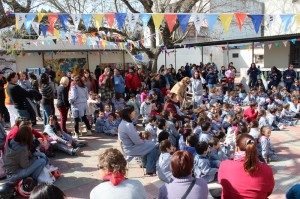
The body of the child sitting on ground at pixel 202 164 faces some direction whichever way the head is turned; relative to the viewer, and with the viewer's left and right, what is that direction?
facing away from the viewer and to the right of the viewer

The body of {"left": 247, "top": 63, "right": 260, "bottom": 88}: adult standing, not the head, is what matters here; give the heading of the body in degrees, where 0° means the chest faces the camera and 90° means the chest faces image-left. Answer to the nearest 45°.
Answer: approximately 0°

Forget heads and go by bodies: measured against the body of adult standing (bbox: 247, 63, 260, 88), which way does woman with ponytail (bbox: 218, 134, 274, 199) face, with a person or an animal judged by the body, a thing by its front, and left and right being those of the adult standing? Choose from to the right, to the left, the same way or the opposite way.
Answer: the opposite way

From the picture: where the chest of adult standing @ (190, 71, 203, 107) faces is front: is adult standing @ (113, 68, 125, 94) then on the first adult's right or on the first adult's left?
on the first adult's right

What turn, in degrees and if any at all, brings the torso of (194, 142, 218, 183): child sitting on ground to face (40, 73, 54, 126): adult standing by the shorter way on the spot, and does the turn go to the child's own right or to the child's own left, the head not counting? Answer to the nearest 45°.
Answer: approximately 90° to the child's own left

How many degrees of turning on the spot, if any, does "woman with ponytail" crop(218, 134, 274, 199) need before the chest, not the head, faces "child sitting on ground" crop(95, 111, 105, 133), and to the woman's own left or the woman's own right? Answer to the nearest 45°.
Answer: approximately 45° to the woman's own left

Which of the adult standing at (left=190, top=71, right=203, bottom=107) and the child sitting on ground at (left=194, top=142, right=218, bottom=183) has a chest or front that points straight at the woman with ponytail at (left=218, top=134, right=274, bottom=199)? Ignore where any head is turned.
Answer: the adult standing

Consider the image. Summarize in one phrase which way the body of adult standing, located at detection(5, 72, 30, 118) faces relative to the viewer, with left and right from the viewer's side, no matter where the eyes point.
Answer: facing to the right of the viewer

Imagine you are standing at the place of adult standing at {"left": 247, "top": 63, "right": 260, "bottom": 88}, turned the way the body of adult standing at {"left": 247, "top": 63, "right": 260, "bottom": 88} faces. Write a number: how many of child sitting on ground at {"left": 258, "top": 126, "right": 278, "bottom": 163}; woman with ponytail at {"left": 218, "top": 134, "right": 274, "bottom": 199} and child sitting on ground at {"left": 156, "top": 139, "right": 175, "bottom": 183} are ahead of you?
3

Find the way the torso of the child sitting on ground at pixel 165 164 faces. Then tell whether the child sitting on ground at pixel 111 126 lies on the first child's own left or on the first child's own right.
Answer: on the first child's own left

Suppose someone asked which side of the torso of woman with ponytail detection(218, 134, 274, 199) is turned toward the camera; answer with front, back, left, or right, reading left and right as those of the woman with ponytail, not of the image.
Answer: back
